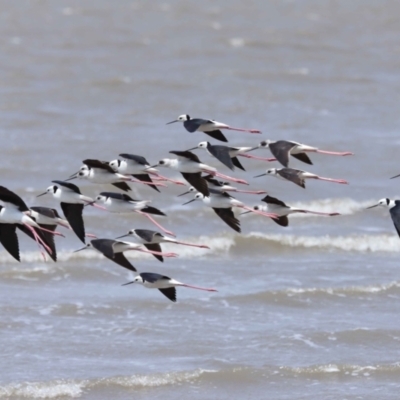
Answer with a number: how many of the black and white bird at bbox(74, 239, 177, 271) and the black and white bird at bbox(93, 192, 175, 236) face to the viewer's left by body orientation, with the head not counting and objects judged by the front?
2

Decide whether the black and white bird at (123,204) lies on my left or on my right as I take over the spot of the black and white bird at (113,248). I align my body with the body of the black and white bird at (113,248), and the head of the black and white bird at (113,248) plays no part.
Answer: on my right

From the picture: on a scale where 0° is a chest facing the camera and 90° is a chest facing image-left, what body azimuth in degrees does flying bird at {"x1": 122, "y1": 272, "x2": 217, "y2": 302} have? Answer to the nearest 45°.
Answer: approximately 90°

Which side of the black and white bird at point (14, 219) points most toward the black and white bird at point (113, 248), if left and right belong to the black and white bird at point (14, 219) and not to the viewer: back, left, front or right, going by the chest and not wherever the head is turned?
back

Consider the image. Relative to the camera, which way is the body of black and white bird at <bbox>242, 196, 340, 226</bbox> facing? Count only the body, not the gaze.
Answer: to the viewer's left

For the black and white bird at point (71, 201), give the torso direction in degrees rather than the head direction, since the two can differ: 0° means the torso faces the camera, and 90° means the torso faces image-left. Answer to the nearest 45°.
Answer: approximately 90°

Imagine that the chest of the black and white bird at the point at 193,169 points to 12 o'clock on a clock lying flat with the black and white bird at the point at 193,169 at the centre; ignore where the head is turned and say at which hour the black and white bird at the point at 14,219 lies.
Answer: the black and white bird at the point at 14,219 is roughly at 11 o'clock from the black and white bird at the point at 193,169.

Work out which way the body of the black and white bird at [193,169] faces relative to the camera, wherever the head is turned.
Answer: to the viewer's left

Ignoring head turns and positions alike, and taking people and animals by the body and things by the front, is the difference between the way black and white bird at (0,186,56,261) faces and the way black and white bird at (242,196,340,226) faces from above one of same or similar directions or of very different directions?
same or similar directions

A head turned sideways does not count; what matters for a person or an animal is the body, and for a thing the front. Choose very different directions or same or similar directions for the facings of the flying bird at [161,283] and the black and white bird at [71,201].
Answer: same or similar directions

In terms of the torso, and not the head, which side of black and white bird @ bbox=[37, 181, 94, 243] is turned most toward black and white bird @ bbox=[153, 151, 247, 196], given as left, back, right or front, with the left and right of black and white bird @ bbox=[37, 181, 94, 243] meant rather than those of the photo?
back

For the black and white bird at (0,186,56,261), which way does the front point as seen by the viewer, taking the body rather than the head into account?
to the viewer's left

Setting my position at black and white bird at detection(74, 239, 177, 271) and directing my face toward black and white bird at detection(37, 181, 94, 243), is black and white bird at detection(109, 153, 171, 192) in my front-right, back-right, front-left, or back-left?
front-right

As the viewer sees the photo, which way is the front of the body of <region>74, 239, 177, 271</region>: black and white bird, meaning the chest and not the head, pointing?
to the viewer's left

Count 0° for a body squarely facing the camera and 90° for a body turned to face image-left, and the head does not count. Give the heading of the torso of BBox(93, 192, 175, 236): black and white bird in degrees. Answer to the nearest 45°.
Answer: approximately 90°

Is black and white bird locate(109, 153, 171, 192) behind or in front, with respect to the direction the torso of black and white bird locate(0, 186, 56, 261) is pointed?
behind

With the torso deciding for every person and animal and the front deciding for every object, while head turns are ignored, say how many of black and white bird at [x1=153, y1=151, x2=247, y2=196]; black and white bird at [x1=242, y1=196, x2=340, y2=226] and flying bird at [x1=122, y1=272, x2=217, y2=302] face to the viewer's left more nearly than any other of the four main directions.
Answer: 3
